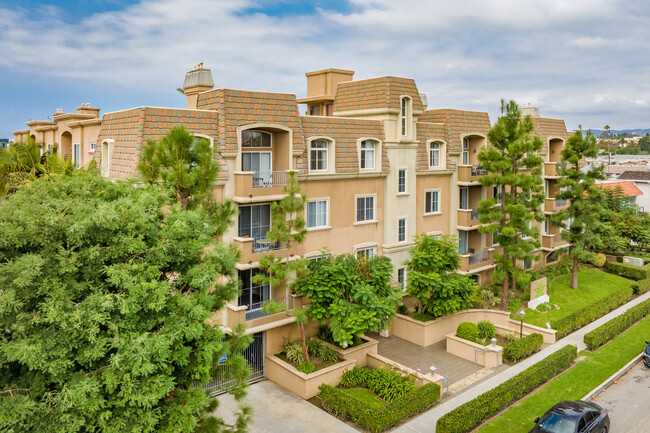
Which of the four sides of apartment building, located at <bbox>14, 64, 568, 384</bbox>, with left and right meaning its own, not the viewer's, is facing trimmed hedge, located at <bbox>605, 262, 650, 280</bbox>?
left

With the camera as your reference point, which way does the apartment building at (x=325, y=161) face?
facing the viewer and to the right of the viewer

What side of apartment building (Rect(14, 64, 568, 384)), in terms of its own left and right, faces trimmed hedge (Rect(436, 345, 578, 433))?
front

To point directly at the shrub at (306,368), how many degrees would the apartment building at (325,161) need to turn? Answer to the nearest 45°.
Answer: approximately 45° to its right

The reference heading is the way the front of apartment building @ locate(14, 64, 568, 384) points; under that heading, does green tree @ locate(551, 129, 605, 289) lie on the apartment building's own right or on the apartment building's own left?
on the apartment building's own left

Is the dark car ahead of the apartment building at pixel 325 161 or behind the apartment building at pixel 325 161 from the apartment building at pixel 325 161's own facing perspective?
ahead
